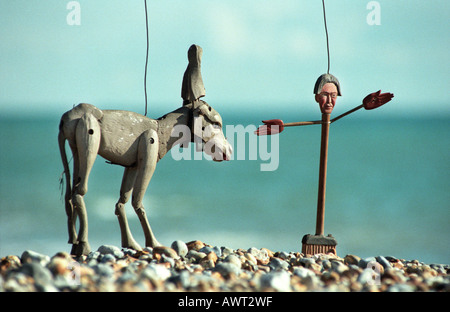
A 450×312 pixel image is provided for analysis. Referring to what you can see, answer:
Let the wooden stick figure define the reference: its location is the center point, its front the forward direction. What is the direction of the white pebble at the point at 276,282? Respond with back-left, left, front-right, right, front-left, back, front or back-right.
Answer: front

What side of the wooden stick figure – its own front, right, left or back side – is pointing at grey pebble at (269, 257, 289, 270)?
front

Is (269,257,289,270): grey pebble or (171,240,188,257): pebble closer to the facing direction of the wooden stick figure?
the grey pebble

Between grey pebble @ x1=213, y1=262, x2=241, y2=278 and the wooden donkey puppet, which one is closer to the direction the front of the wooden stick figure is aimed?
the grey pebble

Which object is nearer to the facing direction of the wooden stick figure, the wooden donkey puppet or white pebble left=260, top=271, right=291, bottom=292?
the white pebble

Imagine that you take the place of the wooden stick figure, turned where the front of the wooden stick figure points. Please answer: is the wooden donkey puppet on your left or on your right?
on your right

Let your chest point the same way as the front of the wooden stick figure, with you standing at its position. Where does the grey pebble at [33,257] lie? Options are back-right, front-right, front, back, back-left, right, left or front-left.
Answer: front-right

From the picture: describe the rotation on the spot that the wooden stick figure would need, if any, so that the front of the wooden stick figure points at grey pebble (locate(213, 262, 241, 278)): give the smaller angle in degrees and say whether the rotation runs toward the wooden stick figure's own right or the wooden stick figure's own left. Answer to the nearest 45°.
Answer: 0° — it already faces it

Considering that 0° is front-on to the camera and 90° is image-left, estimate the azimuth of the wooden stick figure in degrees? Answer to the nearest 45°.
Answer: approximately 0°

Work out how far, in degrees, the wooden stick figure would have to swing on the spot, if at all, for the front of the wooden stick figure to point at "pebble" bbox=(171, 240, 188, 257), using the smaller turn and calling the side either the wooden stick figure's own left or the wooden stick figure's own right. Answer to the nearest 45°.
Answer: approximately 45° to the wooden stick figure's own right

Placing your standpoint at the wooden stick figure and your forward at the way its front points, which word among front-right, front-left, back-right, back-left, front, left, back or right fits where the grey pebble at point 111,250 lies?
front-right
